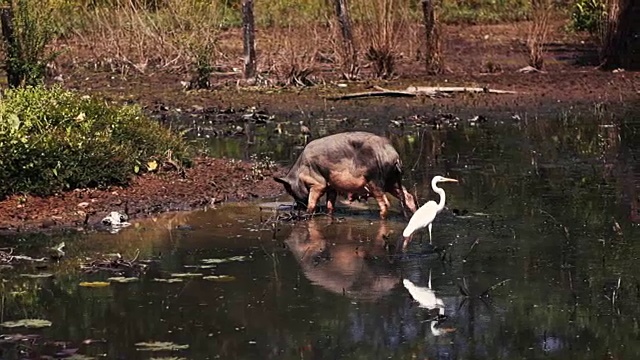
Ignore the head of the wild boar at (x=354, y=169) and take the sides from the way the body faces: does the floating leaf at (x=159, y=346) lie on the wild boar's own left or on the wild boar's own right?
on the wild boar's own left

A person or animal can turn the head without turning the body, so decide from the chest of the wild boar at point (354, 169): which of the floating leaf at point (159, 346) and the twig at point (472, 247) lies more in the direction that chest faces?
the floating leaf

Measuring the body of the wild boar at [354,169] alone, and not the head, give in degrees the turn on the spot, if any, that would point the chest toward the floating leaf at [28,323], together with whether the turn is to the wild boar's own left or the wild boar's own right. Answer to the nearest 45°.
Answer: approximately 45° to the wild boar's own left

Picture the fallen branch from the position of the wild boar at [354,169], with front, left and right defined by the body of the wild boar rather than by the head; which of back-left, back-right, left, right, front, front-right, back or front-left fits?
right

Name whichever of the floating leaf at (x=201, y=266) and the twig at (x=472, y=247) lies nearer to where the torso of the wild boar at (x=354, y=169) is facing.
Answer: the floating leaf

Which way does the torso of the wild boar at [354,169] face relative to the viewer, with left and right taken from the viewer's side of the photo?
facing to the left of the viewer

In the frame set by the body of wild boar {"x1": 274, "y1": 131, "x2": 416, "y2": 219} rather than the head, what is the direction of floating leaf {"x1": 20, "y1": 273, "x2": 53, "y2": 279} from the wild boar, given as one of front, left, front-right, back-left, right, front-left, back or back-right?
front-left

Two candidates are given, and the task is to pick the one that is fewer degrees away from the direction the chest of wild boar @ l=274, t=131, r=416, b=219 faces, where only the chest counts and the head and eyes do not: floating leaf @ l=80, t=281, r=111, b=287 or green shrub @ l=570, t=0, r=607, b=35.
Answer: the floating leaf
